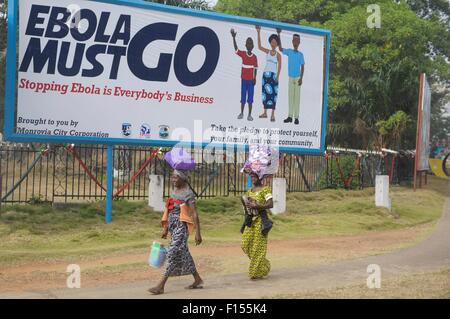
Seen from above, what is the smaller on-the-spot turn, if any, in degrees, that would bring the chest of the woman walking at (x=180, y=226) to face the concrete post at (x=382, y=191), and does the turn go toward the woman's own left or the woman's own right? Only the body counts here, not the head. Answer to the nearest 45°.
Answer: approximately 180°

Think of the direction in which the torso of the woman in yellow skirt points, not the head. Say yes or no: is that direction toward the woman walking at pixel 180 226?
yes

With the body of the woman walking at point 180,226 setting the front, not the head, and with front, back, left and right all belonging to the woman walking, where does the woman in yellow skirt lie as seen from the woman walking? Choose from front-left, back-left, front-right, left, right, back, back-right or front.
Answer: back

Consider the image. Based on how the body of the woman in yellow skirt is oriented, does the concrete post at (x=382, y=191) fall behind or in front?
behind

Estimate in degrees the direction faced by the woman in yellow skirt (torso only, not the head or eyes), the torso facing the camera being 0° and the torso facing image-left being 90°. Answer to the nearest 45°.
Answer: approximately 45°

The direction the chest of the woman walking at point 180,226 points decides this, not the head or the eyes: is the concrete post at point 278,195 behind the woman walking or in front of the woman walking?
behind

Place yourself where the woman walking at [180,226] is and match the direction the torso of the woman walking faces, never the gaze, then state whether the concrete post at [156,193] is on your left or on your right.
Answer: on your right

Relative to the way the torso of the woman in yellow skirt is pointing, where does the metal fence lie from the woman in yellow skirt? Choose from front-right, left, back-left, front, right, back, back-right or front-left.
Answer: back-right

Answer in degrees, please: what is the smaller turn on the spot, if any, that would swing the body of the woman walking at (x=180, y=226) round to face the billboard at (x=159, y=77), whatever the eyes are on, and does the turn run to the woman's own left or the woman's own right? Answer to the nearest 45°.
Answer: approximately 135° to the woman's own right

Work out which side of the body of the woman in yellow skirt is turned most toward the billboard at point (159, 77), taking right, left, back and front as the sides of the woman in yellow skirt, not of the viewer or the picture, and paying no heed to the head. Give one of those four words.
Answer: right

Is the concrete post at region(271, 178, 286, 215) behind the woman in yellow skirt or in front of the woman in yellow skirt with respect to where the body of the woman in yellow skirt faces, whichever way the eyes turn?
behind
